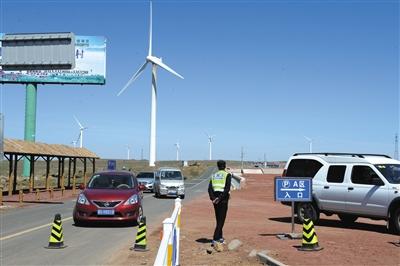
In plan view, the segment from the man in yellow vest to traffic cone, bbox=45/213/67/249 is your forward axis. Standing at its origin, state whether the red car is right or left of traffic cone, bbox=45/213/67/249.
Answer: right

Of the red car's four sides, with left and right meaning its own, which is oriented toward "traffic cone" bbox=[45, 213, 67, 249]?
front

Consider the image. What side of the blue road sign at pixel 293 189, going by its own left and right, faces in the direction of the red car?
right

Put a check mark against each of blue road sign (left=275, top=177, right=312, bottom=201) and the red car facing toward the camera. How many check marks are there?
2

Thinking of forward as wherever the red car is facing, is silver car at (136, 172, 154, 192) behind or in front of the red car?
behind

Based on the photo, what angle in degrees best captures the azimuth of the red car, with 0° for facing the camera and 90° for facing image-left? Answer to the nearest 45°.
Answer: approximately 0°

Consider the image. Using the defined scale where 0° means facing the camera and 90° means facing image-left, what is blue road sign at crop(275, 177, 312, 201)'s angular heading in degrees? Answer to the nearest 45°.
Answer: approximately 0°

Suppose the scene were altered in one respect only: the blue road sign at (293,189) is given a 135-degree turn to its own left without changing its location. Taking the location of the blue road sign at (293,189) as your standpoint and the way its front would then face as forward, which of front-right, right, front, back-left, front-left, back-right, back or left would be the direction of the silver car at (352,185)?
front

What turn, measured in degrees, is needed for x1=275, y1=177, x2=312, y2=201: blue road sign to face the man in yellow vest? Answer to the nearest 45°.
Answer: approximately 45° to its right
